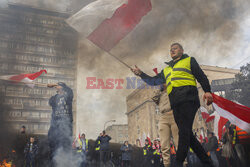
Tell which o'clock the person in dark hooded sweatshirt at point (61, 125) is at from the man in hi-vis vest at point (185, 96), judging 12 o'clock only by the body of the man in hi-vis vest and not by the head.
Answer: The person in dark hooded sweatshirt is roughly at 3 o'clock from the man in hi-vis vest.

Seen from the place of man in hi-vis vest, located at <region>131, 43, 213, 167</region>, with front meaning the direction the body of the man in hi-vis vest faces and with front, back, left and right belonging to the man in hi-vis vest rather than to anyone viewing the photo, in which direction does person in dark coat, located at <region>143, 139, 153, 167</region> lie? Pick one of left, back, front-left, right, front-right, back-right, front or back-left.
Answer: back-right

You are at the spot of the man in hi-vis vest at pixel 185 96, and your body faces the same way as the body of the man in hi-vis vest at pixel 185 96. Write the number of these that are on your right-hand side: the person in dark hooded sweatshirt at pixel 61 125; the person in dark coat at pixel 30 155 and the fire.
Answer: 3

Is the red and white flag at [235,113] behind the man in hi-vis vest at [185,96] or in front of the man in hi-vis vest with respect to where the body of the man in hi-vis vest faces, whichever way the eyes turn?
behind

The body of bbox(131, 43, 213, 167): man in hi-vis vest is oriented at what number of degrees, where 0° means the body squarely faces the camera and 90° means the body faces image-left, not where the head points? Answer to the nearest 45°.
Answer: approximately 45°

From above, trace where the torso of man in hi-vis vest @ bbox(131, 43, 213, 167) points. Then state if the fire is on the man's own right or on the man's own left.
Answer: on the man's own right

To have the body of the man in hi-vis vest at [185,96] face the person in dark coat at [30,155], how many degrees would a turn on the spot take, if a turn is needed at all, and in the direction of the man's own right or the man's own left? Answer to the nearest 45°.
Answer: approximately 90° to the man's own right
